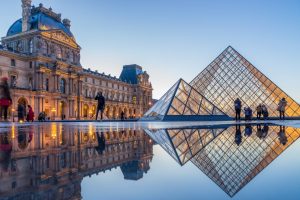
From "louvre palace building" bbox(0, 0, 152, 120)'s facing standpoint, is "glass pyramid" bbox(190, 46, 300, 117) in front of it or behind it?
in front

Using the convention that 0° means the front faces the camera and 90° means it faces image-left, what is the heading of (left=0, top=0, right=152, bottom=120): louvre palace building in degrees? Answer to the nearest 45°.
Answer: approximately 315°

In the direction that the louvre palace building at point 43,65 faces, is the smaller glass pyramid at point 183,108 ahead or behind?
ahead
